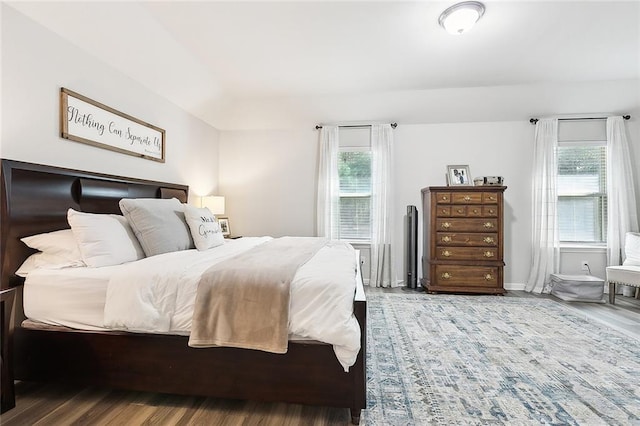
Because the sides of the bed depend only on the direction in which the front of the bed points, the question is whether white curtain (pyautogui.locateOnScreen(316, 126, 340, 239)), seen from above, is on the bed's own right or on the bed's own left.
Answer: on the bed's own left

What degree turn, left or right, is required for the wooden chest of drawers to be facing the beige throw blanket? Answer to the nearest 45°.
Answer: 0° — it already faces it

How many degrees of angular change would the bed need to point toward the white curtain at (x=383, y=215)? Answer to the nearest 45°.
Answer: approximately 90° to its left

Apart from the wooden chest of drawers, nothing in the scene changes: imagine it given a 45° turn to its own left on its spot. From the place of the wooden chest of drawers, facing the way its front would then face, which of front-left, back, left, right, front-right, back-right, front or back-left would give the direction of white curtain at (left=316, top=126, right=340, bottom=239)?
back-right

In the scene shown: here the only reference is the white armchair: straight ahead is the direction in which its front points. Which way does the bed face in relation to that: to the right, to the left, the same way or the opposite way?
the opposite way

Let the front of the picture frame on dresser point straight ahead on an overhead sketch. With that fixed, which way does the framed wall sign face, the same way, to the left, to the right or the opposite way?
to the left

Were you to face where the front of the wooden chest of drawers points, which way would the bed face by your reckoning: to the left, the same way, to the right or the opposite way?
to the left

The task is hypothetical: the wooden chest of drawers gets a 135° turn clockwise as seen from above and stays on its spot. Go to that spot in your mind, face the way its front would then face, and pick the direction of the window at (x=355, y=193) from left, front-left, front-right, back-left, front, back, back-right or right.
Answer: front-left

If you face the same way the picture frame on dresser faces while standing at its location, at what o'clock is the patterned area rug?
The patterned area rug is roughly at 12 o'clock from the picture frame on dresser.

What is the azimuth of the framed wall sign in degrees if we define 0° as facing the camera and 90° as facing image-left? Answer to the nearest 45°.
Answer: approximately 315°

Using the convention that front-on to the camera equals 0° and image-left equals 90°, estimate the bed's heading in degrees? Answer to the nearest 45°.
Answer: approximately 315°

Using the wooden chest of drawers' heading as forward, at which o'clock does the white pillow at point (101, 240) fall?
The white pillow is roughly at 1 o'clock from the wooden chest of drawers.
